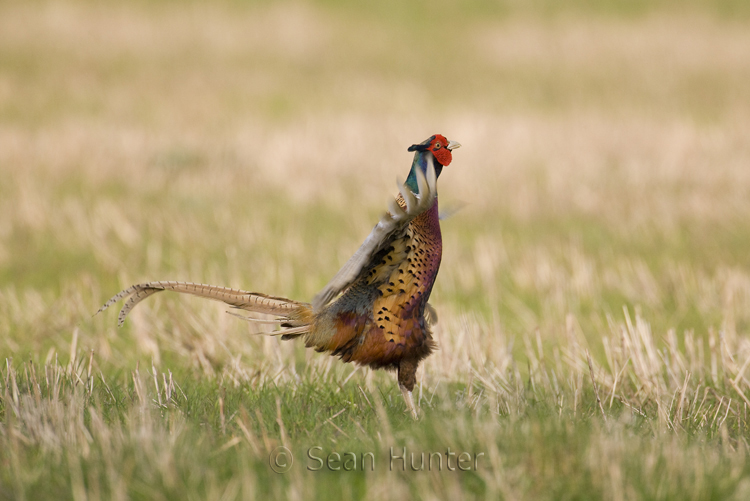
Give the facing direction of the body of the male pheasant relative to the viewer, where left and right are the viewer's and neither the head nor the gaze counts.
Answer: facing to the right of the viewer
